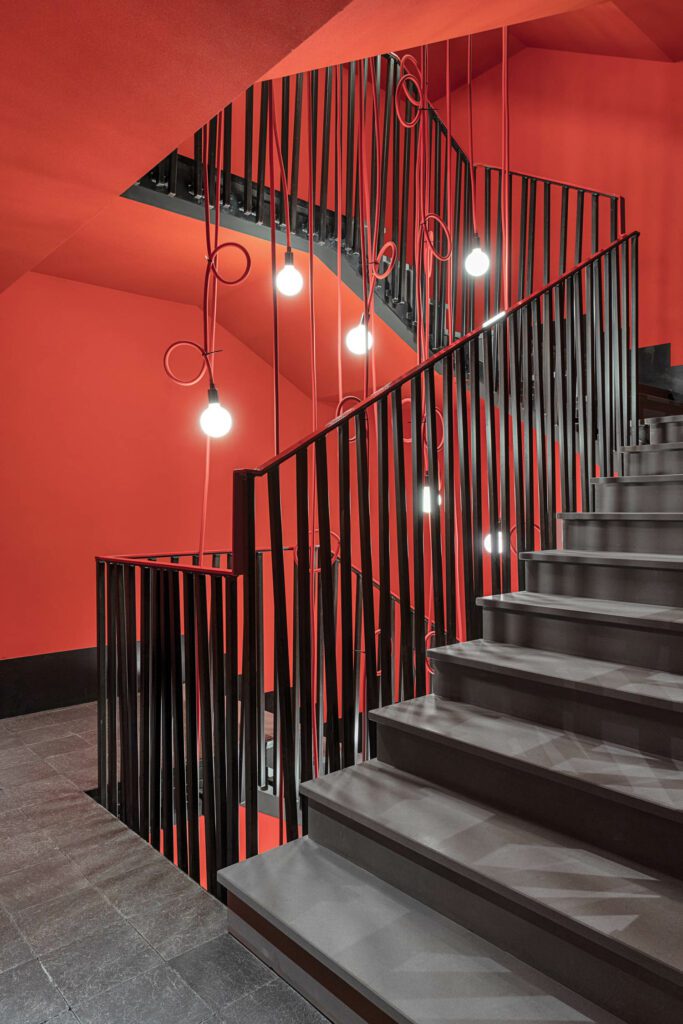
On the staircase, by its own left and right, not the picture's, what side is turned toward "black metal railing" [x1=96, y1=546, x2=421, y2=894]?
right

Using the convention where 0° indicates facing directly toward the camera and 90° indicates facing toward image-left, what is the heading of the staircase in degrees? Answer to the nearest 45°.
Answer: approximately 45°

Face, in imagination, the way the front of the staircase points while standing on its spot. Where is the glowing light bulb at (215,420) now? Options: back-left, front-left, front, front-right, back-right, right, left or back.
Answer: right
